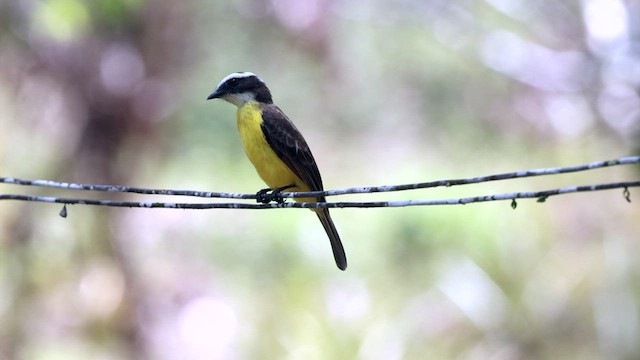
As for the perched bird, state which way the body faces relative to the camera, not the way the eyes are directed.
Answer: to the viewer's left
